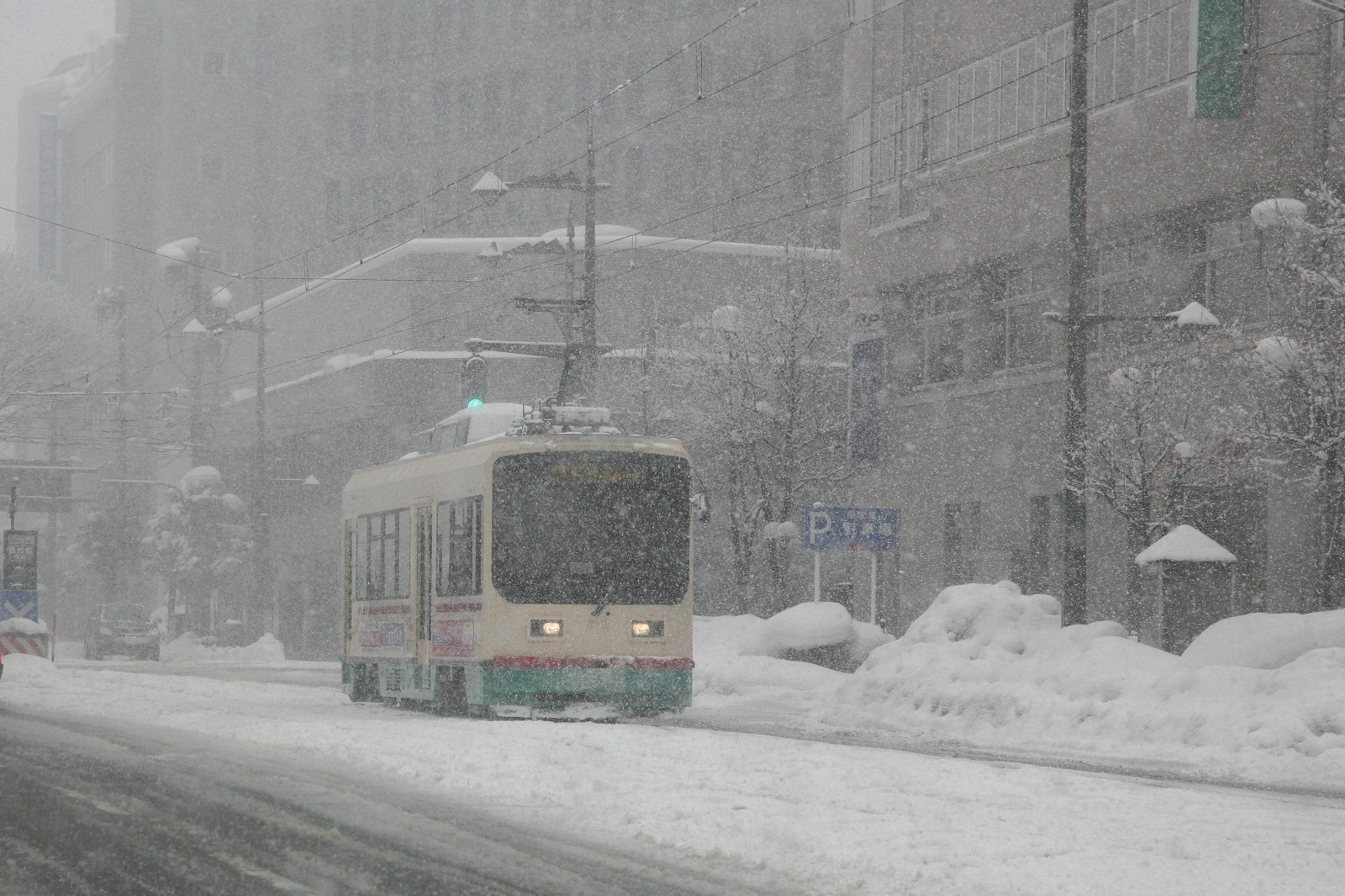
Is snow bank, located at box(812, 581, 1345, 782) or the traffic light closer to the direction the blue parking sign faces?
the snow bank

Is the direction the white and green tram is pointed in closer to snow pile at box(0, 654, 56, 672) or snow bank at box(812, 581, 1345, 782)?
the snow bank

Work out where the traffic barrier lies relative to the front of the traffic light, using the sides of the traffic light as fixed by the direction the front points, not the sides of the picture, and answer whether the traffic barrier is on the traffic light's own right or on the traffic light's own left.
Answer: on the traffic light's own right

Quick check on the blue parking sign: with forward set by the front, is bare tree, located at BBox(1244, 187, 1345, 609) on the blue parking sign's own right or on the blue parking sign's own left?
on the blue parking sign's own left

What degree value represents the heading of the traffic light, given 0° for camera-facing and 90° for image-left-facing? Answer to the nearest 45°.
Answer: approximately 0°

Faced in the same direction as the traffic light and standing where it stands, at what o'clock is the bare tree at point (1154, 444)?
The bare tree is roughly at 10 o'clock from the traffic light.

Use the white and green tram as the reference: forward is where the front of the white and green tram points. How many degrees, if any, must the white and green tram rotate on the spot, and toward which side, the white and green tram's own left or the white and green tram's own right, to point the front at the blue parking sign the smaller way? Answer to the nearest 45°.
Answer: approximately 90° to the white and green tram's own left

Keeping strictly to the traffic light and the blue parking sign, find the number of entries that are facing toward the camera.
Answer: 2

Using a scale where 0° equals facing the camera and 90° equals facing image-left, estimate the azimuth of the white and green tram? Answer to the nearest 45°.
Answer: approximately 315°

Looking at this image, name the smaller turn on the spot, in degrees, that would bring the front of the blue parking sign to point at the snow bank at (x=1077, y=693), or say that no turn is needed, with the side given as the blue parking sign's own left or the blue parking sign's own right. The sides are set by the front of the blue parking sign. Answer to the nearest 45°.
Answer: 0° — it already faces it

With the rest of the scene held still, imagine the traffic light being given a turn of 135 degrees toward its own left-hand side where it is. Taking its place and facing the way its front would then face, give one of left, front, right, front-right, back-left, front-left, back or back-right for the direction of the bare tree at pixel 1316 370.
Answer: right

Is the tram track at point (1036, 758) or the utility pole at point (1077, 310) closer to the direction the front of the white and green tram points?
the tram track

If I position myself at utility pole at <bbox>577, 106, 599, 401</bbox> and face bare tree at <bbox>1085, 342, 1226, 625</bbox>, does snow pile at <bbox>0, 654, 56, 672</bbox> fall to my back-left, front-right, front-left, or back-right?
back-right

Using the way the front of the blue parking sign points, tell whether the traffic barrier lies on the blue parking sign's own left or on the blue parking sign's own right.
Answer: on the blue parking sign's own right
